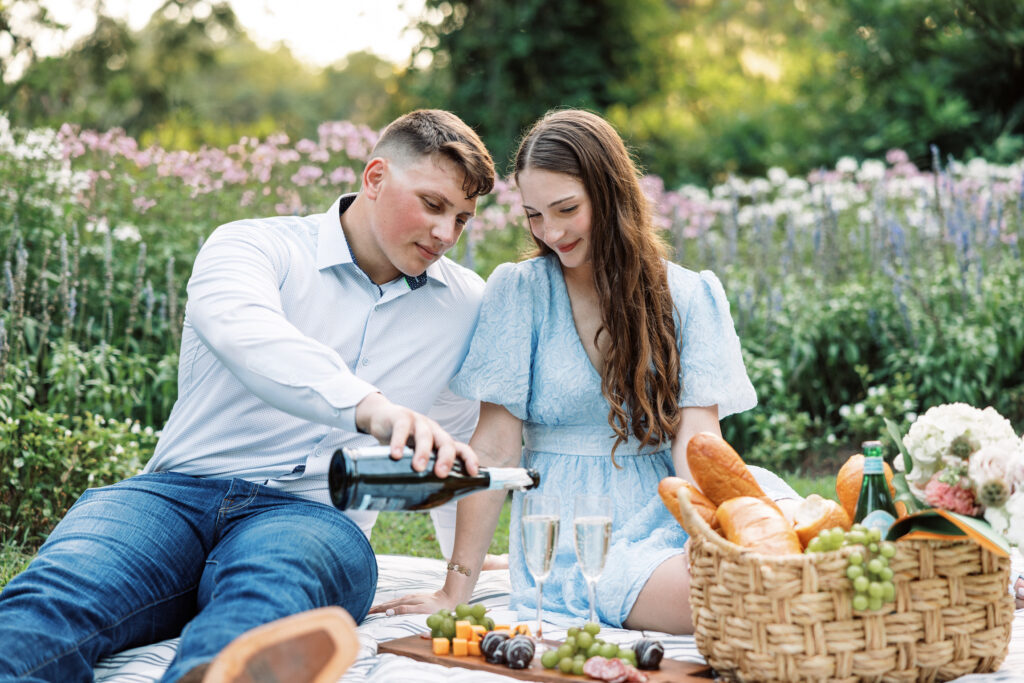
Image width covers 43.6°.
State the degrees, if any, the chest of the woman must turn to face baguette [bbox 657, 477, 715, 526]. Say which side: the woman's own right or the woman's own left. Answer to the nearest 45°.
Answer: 0° — they already face it

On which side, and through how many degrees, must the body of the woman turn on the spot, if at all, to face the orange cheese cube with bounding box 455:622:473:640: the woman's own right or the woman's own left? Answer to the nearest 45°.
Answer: approximately 45° to the woman's own right

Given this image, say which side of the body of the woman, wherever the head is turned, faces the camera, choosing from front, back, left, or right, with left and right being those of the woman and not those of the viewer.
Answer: front

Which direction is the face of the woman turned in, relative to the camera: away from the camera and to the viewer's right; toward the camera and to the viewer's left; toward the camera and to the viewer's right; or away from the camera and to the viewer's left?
toward the camera and to the viewer's left

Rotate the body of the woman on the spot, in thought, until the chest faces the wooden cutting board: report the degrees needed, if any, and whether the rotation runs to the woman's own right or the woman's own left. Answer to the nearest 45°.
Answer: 0° — they already face it

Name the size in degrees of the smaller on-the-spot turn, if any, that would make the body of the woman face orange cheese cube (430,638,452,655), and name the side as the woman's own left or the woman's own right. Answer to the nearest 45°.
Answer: approximately 45° to the woman's own right

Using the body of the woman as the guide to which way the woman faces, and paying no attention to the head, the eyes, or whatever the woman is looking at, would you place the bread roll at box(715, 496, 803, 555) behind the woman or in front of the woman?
in front

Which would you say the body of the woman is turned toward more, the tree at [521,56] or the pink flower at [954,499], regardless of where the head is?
the pink flower

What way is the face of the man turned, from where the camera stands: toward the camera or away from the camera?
toward the camera

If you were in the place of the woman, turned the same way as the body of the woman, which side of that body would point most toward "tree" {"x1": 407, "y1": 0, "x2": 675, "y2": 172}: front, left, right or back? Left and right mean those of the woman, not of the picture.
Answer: back

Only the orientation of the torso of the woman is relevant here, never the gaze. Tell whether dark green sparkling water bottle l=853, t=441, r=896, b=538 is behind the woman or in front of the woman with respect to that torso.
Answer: in front

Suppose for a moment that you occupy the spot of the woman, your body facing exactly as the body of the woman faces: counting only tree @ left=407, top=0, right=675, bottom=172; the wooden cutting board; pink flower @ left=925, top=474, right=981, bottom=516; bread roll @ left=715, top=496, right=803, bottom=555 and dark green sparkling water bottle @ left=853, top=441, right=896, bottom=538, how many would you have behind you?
1

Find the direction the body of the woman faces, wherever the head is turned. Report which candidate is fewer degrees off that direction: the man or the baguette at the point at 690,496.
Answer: the baguette
